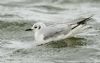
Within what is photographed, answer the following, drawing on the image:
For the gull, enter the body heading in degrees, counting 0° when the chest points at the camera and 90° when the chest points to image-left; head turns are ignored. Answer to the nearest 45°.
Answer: approximately 90°
